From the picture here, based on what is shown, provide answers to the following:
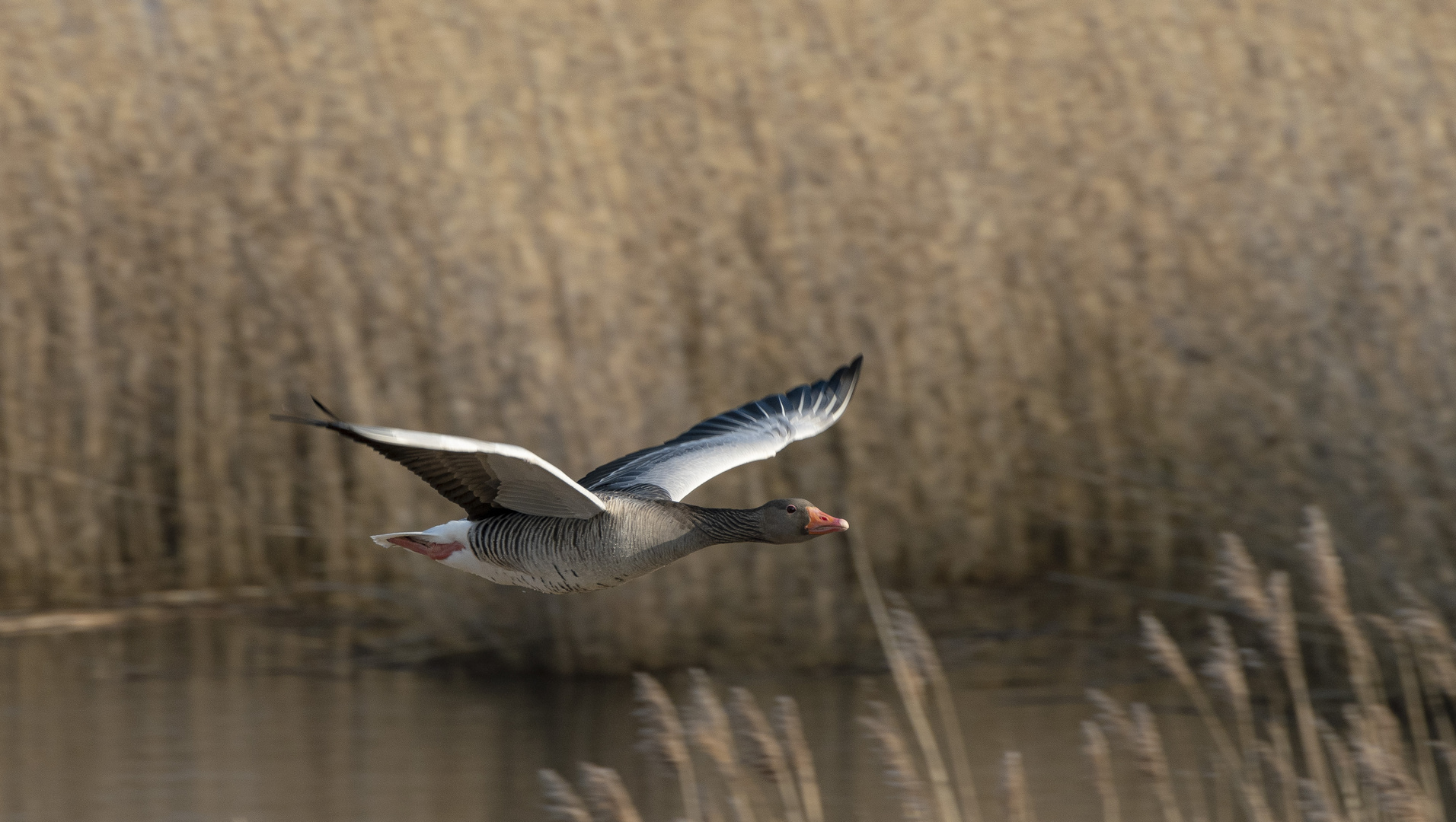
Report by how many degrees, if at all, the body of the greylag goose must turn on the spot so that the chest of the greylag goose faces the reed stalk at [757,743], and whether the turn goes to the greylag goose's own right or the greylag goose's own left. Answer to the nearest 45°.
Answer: approximately 45° to the greylag goose's own right

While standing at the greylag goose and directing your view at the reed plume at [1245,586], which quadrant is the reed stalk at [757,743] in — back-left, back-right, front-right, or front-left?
front-right

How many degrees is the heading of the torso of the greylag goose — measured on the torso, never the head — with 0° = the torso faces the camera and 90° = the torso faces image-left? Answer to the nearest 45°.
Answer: approximately 270°

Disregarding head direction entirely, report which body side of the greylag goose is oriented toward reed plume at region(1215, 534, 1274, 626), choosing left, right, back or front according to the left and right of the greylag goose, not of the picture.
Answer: front
